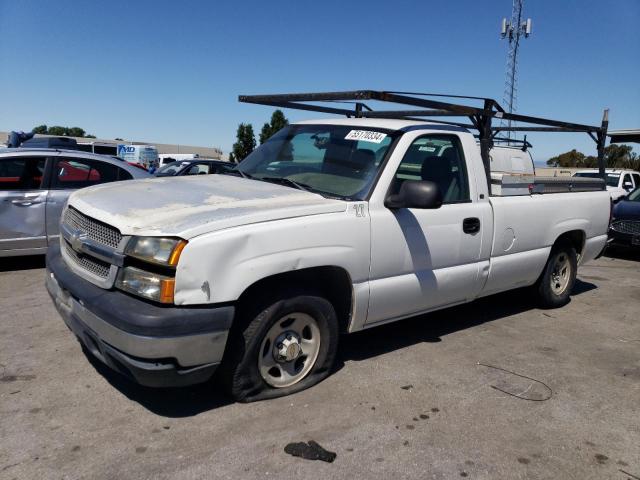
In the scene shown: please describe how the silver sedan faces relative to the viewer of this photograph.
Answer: facing to the left of the viewer

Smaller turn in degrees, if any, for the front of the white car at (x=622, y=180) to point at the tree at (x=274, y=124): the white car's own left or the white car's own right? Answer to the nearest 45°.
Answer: approximately 90° to the white car's own right

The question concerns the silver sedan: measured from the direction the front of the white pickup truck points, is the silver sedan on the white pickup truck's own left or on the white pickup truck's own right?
on the white pickup truck's own right

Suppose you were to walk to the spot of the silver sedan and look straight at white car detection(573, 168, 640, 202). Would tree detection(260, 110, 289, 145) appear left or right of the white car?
left

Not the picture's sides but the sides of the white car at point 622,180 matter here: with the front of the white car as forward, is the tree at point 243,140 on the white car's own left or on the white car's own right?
on the white car's own right

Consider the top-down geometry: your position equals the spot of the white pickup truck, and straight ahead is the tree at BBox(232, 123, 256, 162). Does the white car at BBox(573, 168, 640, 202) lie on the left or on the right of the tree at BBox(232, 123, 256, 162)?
right

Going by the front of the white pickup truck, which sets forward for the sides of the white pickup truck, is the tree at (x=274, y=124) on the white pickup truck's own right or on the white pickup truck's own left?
on the white pickup truck's own right

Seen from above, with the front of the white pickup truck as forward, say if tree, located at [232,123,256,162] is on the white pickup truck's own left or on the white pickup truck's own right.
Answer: on the white pickup truck's own right

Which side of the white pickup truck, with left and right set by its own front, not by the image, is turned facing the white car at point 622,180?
back
